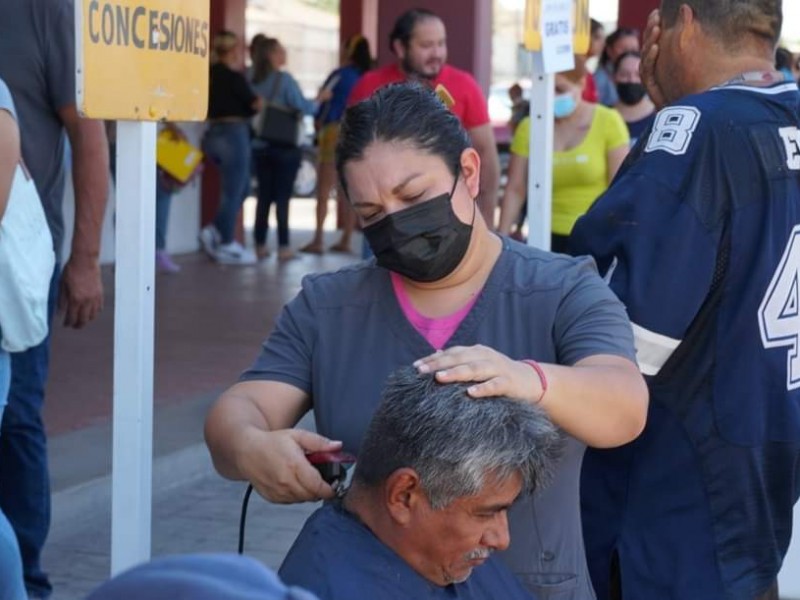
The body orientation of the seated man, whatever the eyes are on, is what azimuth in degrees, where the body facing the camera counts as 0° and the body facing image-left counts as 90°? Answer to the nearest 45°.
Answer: approximately 315°

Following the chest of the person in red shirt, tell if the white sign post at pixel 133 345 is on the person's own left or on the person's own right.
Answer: on the person's own right

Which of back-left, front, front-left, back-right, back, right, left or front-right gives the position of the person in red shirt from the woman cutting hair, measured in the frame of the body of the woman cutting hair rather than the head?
back

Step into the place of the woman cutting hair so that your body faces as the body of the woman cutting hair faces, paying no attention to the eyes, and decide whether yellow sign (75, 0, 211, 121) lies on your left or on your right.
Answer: on your right

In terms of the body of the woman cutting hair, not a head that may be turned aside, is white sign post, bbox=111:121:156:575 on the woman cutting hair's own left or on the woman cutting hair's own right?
on the woman cutting hair's own right

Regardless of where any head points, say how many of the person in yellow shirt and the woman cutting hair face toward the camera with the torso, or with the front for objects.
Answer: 2

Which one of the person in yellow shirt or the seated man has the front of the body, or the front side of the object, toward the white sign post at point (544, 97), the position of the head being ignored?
the person in yellow shirt

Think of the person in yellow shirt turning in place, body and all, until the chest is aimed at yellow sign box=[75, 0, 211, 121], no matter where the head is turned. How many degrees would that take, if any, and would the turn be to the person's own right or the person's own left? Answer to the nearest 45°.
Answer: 0° — they already face it

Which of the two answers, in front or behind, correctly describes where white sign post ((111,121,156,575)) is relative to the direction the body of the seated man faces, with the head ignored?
behind
